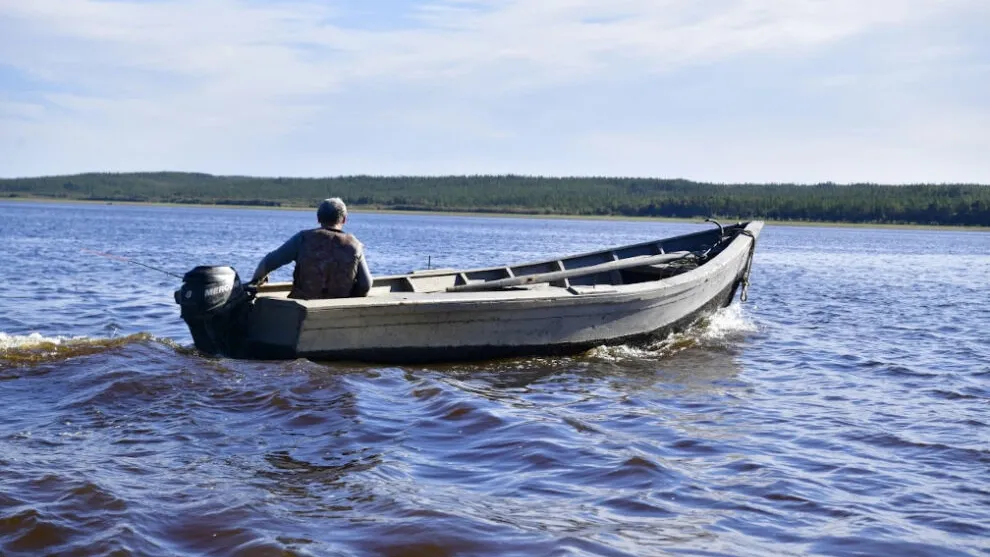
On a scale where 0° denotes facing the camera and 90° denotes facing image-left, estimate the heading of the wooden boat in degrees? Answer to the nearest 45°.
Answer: approximately 225°

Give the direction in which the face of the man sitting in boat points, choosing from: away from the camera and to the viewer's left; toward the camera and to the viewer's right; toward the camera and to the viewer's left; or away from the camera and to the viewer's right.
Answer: away from the camera and to the viewer's right

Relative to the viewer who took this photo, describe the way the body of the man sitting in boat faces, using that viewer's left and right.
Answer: facing away from the viewer
